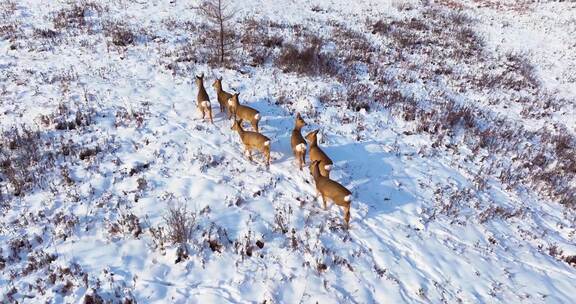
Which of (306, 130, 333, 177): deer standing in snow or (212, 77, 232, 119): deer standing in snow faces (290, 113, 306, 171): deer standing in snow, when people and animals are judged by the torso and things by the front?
(306, 130, 333, 177): deer standing in snow

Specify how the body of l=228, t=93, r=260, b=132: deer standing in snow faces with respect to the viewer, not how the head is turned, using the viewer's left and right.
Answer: facing away from the viewer and to the left of the viewer

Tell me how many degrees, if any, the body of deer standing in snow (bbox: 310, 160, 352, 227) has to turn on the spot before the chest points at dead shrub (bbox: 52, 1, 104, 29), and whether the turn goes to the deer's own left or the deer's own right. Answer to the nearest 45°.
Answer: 0° — it already faces it

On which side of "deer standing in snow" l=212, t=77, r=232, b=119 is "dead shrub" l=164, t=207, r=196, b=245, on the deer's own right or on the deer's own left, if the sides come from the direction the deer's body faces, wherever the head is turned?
on the deer's own left

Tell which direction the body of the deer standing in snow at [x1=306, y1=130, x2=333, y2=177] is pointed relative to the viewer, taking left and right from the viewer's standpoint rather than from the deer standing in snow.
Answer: facing away from the viewer and to the left of the viewer

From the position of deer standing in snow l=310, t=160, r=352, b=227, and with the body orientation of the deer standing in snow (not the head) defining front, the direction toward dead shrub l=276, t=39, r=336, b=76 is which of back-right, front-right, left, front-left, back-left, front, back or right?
front-right

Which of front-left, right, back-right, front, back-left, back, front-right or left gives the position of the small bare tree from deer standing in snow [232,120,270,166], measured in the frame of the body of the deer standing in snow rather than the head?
front-right

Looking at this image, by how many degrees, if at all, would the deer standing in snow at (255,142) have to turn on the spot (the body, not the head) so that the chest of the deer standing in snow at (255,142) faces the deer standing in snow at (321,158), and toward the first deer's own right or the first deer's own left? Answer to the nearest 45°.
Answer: approximately 180°

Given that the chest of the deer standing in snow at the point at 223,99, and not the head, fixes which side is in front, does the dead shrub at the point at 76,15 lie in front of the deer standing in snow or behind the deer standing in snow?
in front

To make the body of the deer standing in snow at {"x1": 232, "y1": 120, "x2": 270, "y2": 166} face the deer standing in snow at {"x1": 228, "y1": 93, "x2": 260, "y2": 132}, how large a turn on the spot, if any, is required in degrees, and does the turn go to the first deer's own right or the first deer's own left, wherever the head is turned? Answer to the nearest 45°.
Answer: approximately 45° to the first deer's own right
